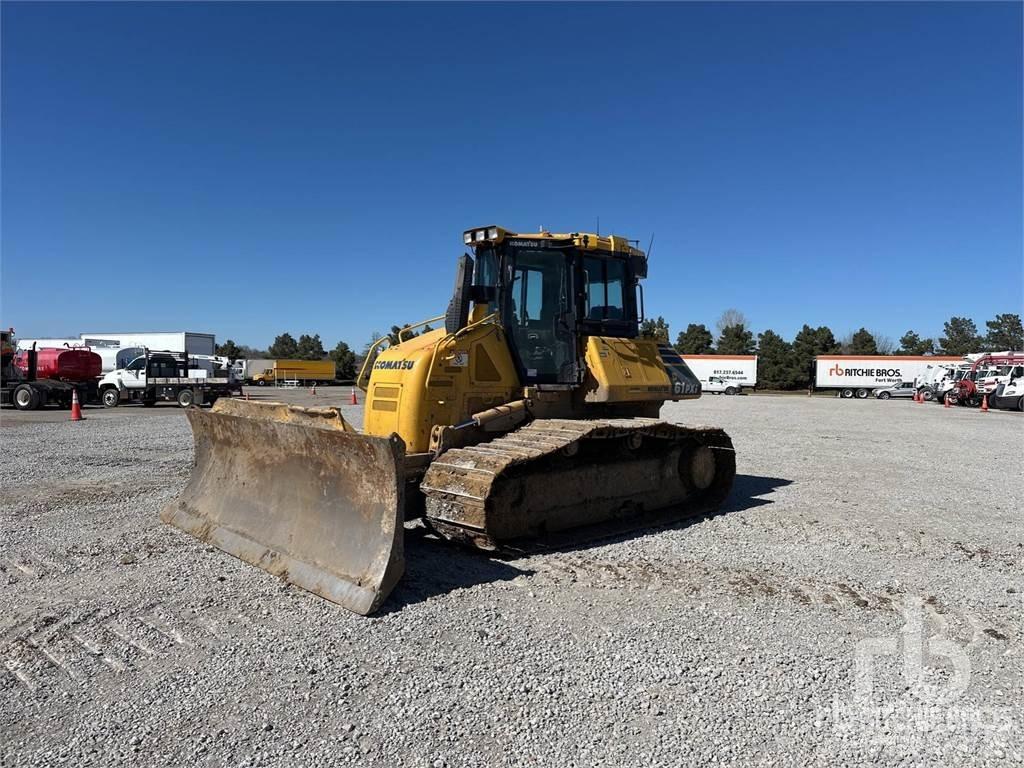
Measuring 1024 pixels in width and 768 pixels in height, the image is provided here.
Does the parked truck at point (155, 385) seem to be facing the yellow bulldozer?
no

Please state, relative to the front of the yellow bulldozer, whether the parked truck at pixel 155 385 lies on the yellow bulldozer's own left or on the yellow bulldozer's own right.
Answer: on the yellow bulldozer's own right

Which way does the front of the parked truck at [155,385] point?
to the viewer's left

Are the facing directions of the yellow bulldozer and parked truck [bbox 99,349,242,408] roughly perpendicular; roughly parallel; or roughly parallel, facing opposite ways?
roughly parallel

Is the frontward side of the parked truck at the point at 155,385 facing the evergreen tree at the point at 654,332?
no

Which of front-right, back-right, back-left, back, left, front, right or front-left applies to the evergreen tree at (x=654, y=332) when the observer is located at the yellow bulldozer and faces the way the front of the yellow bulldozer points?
back

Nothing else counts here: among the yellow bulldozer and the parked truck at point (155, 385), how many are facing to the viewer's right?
0

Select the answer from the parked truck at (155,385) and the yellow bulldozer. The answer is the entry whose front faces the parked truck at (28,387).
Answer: the parked truck at (155,385)

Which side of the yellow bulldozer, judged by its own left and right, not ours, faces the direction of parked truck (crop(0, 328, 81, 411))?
right

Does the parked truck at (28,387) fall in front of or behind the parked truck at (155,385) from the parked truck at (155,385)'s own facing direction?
in front
